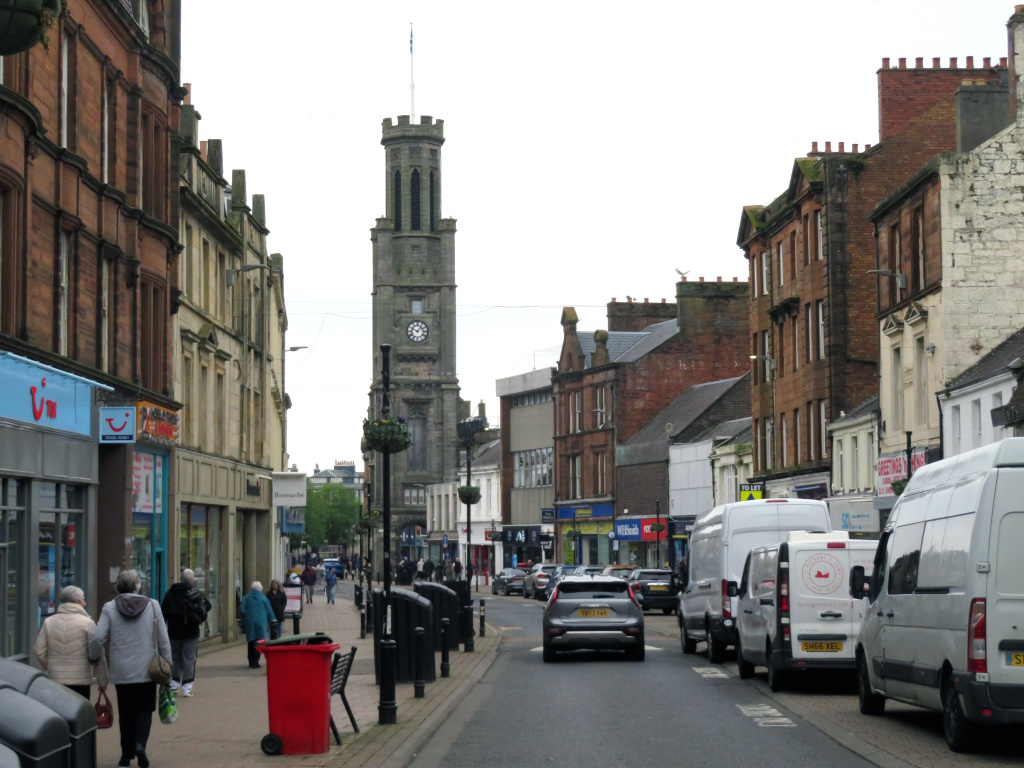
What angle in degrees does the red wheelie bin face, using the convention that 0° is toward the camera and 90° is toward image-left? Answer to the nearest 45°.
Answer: approximately 270°

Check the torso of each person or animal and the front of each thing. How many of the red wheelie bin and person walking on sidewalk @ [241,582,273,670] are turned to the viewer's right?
1

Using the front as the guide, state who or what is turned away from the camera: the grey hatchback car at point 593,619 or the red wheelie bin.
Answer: the grey hatchback car

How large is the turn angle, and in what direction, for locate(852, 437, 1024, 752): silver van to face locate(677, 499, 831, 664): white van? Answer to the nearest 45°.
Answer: approximately 45° to its right

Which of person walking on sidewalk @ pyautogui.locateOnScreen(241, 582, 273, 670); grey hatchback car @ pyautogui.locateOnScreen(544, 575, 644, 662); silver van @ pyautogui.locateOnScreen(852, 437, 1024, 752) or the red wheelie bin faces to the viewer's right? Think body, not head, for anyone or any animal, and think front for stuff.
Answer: the red wheelie bin

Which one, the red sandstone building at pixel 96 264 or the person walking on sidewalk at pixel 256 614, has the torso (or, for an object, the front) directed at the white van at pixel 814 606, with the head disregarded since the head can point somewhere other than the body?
the red sandstone building

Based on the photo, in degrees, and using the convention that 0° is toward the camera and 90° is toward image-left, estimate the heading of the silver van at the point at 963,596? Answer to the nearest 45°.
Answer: approximately 135°

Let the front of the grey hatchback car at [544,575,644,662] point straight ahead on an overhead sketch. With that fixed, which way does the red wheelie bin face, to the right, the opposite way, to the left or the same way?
to the right

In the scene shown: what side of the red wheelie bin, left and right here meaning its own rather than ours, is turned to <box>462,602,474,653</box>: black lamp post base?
left

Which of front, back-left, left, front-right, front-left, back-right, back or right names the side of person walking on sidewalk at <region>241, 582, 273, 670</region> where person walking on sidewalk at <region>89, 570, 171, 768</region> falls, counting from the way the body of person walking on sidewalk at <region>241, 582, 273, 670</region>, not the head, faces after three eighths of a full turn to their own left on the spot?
front-left

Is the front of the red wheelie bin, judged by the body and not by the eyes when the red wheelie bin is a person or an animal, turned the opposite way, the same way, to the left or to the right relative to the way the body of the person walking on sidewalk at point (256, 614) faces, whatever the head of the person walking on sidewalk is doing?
to the right

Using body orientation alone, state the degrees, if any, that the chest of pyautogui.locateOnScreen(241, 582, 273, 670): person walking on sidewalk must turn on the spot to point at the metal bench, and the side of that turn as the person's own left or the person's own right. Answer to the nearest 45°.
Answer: approximately 180°

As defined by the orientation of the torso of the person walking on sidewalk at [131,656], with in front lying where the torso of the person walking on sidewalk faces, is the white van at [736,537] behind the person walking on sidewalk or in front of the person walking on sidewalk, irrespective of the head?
in front

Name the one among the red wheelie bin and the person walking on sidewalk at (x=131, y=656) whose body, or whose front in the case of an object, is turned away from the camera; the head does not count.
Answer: the person walking on sidewalk

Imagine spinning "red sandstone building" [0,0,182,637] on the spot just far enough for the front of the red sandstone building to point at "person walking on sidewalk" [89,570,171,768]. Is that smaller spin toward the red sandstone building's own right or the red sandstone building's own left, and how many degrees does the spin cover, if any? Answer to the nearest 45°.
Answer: approximately 45° to the red sandstone building's own right

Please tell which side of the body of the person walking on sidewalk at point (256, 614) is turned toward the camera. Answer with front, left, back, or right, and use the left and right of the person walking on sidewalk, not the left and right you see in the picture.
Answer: back
